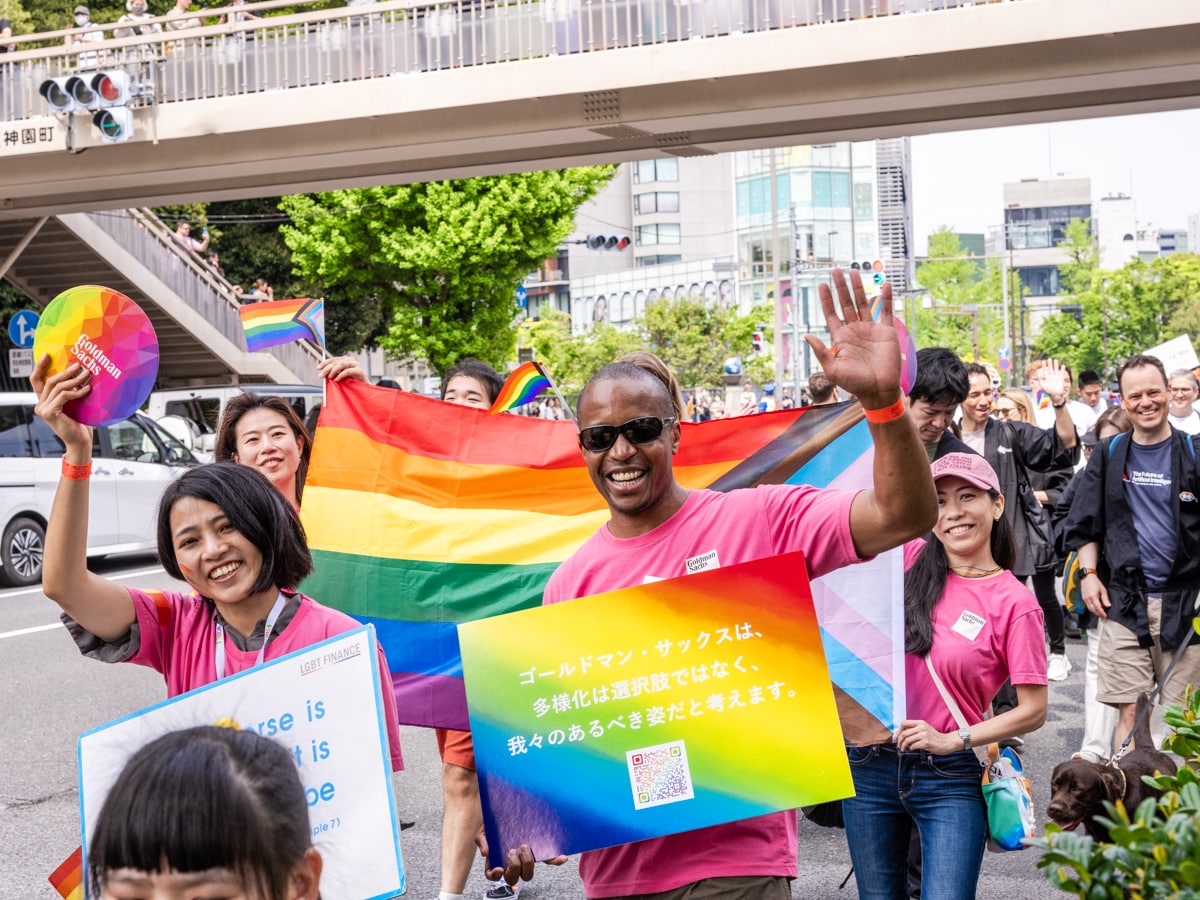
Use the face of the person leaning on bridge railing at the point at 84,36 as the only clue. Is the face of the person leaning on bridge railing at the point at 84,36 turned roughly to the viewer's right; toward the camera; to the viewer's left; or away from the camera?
toward the camera

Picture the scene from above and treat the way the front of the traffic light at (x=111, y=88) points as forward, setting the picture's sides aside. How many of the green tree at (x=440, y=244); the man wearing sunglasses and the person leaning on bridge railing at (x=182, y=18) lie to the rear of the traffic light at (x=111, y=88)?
2

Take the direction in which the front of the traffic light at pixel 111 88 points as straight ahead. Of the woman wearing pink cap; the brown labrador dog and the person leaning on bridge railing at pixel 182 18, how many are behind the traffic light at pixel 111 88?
1

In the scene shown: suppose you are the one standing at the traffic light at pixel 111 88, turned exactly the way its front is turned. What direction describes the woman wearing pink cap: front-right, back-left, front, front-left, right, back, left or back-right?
front-left

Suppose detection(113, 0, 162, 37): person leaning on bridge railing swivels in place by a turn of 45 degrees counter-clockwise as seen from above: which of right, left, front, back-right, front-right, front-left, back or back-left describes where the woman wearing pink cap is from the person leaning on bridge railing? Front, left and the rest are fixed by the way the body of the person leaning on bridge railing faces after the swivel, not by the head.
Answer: front-right

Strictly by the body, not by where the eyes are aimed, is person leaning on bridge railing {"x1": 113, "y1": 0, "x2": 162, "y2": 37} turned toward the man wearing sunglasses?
yes

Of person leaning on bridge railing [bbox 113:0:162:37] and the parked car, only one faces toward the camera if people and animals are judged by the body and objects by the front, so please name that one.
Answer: the person leaning on bridge railing

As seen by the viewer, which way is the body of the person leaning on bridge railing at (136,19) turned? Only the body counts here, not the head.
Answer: toward the camera

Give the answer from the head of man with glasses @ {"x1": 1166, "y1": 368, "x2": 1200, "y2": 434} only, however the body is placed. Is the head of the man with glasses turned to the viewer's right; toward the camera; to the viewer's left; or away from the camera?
toward the camera

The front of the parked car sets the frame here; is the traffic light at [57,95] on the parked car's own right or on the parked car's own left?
on the parked car's own left
